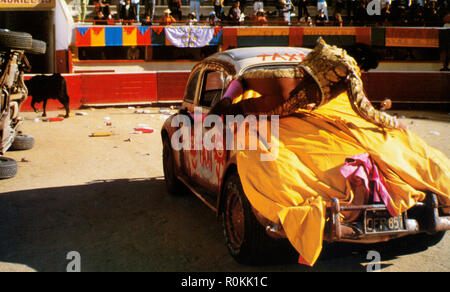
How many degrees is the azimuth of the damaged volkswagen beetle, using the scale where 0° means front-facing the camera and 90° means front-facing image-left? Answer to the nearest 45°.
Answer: approximately 315°

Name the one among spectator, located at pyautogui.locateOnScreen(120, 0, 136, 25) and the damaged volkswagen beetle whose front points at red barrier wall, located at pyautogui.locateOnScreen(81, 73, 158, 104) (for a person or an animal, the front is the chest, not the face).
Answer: the spectator

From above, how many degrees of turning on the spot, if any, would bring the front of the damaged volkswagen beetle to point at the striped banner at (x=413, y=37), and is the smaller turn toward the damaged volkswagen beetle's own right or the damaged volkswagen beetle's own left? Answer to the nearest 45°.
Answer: approximately 135° to the damaged volkswagen beetle's own left

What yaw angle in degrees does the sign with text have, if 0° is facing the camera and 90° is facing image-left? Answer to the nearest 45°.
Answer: approximately 0°

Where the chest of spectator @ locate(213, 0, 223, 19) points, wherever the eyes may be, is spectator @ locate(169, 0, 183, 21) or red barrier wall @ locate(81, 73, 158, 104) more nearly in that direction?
the red barrier wall

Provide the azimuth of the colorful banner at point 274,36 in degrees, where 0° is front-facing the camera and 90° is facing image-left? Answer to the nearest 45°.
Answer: approximately 0°

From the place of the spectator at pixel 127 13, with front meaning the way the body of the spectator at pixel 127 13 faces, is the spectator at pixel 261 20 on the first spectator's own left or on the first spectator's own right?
on the first spectator's own left
